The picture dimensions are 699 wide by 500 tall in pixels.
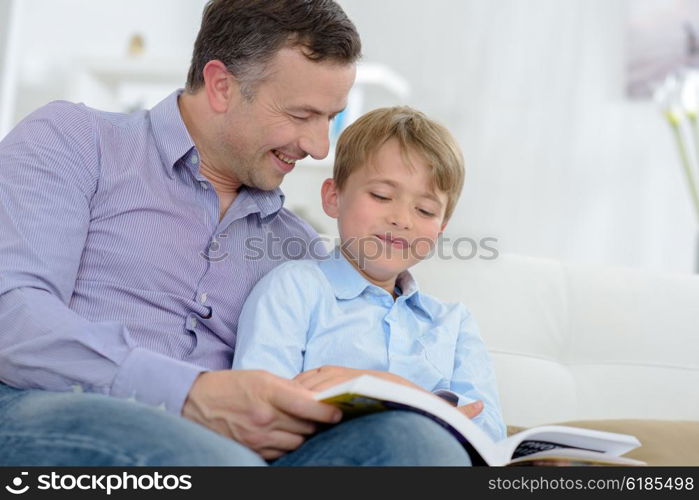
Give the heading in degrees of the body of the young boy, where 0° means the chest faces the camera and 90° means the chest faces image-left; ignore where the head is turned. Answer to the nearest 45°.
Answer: approximately 0°

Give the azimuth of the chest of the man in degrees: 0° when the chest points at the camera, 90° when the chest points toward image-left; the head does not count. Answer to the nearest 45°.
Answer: approximately 315°
